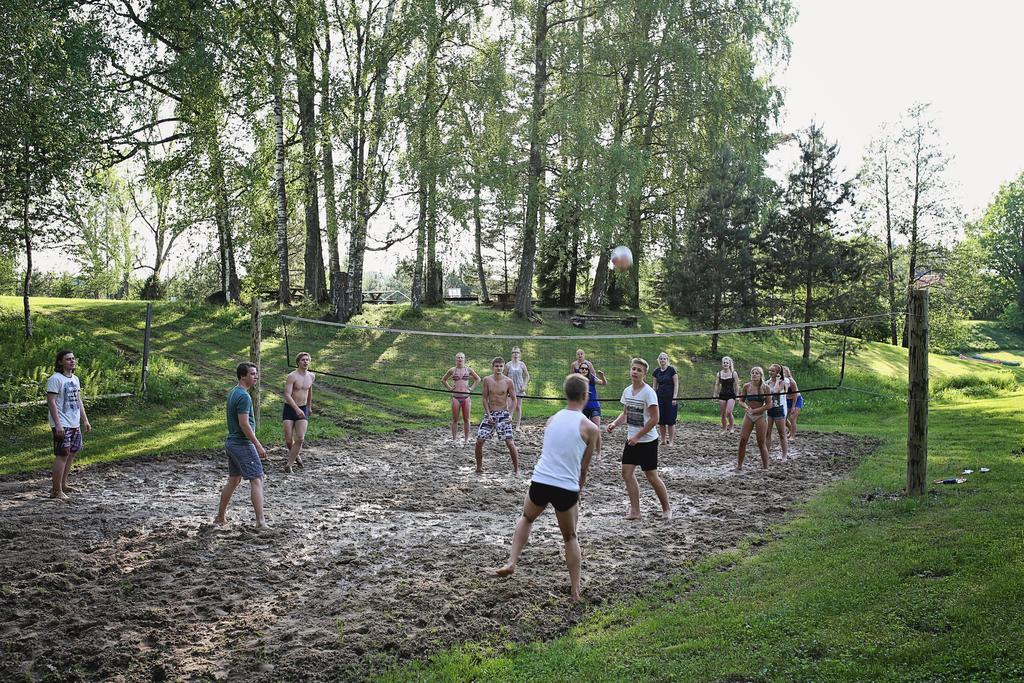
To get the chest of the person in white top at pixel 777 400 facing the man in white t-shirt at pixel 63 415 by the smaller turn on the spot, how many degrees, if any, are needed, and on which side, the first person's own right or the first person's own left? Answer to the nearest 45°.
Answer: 0° — they already face them

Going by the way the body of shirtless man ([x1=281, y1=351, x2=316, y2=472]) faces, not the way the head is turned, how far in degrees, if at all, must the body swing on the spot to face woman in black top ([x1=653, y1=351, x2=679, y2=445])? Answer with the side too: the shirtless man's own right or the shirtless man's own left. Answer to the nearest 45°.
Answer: approximately 45° to the shirtless man's own left

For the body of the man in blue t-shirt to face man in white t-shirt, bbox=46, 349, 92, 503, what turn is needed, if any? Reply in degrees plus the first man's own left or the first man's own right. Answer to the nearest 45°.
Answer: approximately 135° to the first man's own left

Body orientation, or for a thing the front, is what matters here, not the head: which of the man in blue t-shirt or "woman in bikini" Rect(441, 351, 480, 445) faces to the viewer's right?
the man in blue t-shirt

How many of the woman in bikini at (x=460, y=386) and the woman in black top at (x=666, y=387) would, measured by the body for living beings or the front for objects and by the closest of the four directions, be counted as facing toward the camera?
2

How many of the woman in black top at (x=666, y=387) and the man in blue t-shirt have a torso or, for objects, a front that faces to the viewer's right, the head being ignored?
1

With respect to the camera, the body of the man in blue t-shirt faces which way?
to the viewer's right

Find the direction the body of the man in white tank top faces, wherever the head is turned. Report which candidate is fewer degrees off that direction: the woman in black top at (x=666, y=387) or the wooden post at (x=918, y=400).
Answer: the woman in black top

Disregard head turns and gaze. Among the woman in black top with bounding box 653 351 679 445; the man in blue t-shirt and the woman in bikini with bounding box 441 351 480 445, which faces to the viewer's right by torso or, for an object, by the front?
the man in blue t-shirt

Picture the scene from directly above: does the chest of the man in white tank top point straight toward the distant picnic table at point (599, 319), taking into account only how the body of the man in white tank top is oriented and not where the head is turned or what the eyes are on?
yes

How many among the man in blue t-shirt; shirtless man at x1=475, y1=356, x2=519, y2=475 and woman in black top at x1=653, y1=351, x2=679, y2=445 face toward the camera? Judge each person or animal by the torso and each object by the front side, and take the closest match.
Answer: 2

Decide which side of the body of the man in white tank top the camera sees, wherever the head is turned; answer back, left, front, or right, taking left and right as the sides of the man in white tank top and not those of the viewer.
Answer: back
